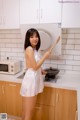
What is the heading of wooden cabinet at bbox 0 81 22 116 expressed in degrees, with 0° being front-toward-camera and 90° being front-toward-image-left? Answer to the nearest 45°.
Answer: approximately 0°
